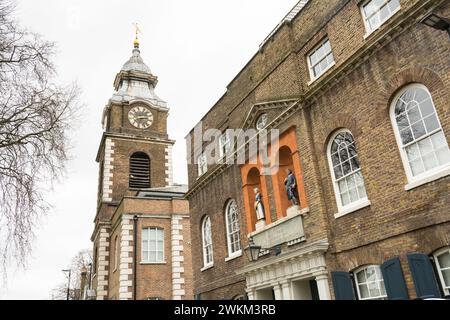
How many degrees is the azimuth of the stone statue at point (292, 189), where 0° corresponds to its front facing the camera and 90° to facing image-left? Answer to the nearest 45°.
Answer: approximately 45°

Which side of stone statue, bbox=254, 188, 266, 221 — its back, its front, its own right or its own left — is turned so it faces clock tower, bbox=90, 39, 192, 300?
right

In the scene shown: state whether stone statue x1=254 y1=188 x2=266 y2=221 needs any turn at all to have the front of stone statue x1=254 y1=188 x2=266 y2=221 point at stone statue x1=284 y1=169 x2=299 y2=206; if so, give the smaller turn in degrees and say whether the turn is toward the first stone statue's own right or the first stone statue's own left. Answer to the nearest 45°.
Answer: approximately 90° to the first stone statue's own left

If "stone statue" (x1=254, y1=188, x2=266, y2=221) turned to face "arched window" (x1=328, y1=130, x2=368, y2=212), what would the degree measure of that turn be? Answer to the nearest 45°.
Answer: approximately 90° to its left

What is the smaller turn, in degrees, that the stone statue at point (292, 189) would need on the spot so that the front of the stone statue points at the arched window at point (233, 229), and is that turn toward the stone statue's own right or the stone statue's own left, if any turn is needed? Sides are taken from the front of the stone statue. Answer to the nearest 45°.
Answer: approximately 90° to the stone statue's own right

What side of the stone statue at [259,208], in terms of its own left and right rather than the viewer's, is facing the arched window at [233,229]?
right

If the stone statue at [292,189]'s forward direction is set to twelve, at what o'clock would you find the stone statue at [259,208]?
the stone statue at [259,208] is roughly at 3 o'clock from the stone statue at [292,189].

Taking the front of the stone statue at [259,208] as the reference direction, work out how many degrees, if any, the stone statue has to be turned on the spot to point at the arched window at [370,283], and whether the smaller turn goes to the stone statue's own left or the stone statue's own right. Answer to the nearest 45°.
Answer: approximately 90° to the stone statue's own left

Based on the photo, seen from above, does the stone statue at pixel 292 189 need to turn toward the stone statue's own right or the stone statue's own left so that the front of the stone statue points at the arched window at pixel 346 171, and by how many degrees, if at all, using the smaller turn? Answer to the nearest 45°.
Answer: approximately 90° to the stone statue's own left
